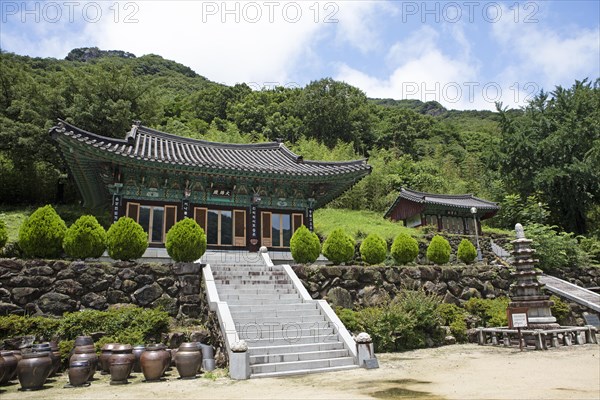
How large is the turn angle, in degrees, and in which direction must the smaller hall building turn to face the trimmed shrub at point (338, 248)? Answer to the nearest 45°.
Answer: approximately 45° to its right

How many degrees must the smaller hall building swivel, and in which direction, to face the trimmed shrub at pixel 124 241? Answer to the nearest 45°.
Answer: approximately 45° to its right

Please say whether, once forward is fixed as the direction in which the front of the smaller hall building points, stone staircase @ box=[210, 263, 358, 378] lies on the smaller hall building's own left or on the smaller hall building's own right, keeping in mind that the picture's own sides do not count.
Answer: on the smaller hall building's own right

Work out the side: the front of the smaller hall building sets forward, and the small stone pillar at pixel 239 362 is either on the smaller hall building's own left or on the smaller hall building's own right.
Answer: on the smaller hall building's own right

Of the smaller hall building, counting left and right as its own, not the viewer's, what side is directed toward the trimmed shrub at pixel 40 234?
right

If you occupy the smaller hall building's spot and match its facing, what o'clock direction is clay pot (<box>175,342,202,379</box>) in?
The clay pot is roughly at 2 o'clock from the smaller hall building.

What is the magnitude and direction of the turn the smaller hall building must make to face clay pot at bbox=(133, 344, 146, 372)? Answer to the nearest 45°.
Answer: approximately 45° to its right

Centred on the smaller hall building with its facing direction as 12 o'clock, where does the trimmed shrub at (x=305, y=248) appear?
The trimmed shrub is roughly at 2 o'clock from the smaller hall building.

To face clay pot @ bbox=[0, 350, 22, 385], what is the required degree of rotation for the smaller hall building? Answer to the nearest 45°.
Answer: approximately 45° to its right

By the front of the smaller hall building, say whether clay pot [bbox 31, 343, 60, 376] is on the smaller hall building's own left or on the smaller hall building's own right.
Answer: on the smaller hall building's own right

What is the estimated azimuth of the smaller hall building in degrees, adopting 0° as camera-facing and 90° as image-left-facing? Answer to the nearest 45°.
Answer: approximately 315°

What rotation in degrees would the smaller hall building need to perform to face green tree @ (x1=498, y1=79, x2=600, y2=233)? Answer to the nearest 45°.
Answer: approximately 45° to its left

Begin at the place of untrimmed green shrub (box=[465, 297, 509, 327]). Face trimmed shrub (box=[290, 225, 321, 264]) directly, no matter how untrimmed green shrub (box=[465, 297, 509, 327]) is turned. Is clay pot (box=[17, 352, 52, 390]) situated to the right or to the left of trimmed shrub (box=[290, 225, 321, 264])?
left
